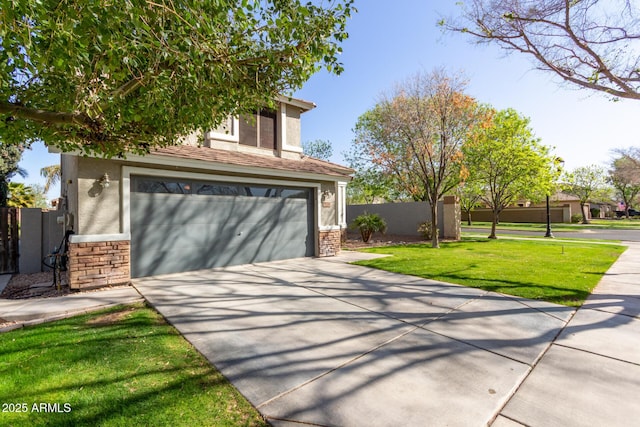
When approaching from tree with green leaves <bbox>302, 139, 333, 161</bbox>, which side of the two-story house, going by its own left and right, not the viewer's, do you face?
left

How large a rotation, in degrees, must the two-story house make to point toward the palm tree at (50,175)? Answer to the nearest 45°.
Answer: approximately 180°

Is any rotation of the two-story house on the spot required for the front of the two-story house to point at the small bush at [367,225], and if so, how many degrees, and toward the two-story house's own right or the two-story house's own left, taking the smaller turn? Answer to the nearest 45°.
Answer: approximately 90° to the two-story house's own left

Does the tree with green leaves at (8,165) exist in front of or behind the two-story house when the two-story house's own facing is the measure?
behind

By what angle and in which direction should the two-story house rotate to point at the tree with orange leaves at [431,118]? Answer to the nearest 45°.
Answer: approximately 45° to its left

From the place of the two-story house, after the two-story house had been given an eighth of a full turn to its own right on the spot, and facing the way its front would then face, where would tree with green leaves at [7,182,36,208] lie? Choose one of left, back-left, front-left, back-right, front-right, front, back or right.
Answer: back-right
